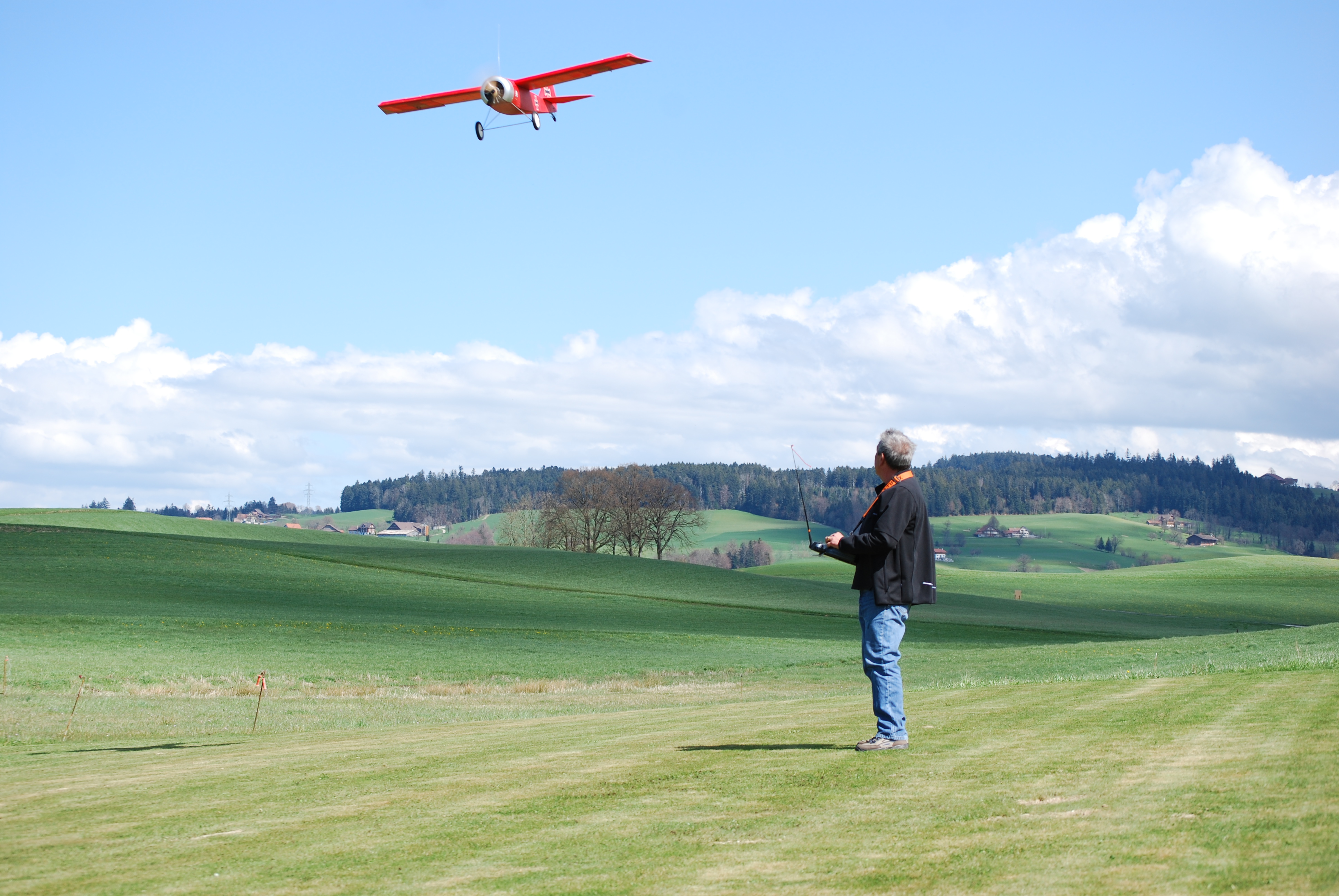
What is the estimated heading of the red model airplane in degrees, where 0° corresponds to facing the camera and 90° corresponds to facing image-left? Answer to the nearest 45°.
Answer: approximately 45°
